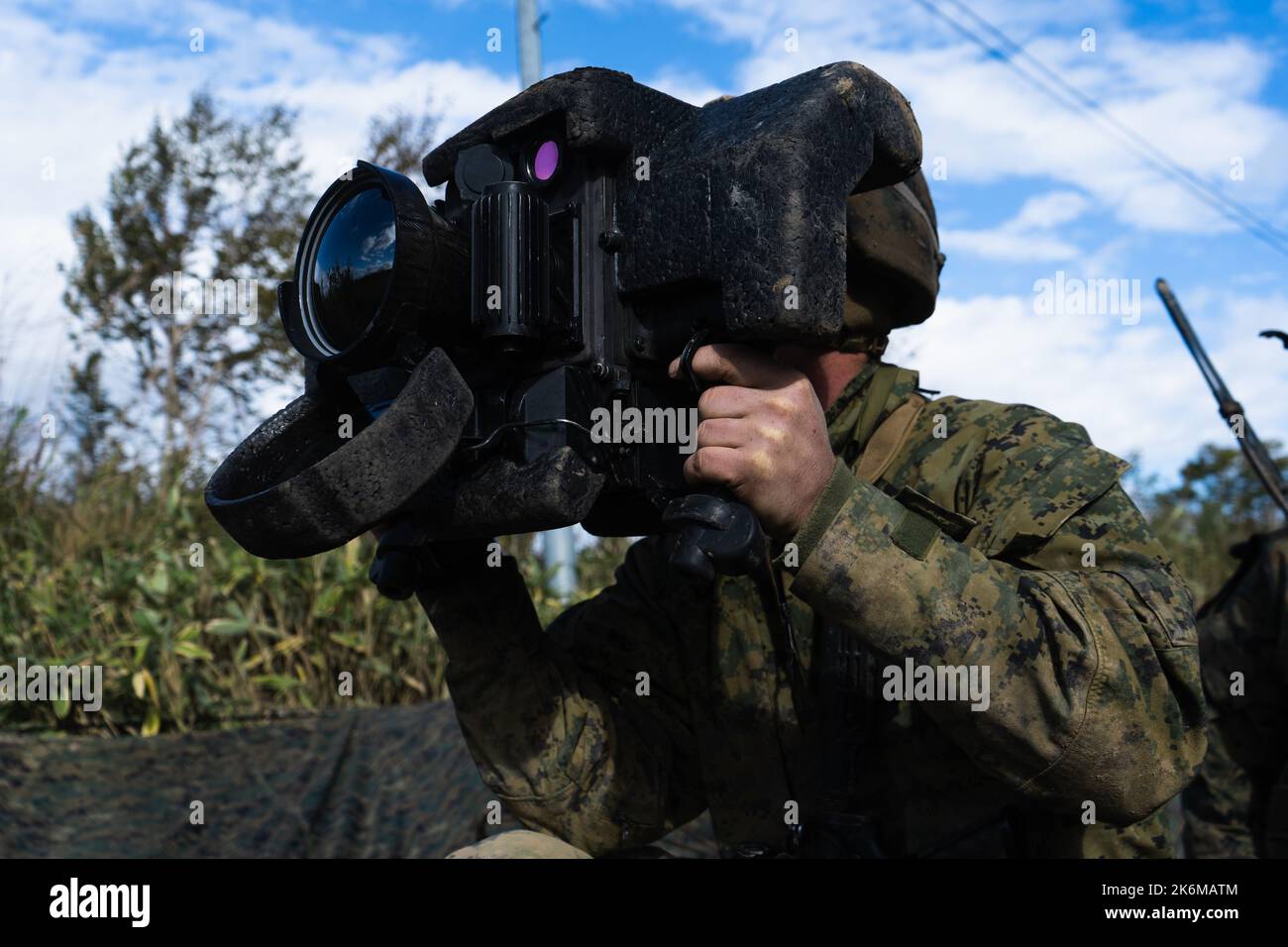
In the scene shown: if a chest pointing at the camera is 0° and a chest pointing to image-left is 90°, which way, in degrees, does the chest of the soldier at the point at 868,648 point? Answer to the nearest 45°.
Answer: approximately 45°

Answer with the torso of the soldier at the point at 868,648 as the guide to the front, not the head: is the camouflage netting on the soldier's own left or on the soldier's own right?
on the soldier's own right

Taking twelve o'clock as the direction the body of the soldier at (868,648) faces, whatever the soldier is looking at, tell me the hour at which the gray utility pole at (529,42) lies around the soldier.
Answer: The gray utility pole is roughly at 4 o'clock from the soldier.

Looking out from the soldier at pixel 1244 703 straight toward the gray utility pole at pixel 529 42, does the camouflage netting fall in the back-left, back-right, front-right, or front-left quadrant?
front-left

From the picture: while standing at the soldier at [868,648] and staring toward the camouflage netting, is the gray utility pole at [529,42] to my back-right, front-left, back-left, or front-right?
front-right

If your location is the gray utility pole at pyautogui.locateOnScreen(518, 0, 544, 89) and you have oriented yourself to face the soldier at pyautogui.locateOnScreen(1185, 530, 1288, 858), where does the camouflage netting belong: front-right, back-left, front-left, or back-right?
front-right

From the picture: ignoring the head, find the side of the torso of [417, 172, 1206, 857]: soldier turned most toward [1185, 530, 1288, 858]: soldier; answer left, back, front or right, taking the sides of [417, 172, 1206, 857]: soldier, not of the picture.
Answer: back
